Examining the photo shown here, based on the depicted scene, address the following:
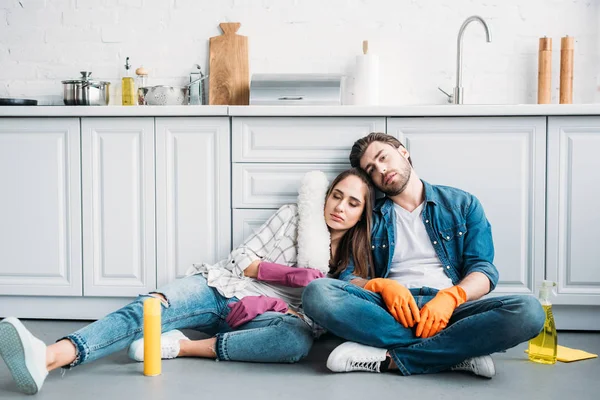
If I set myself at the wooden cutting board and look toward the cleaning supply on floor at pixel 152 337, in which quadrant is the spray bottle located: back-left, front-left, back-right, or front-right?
front-left

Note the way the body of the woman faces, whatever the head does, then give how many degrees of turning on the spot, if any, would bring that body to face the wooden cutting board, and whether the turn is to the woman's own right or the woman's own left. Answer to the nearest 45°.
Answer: approximately 180°

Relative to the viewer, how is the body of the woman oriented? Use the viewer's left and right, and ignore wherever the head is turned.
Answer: facing the viewer

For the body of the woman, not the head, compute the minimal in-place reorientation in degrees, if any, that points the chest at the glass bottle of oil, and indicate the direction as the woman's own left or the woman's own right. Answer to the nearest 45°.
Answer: approximately 135° to the woman's own right

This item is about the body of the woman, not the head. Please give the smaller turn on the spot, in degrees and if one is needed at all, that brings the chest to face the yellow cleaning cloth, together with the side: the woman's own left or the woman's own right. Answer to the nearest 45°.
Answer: approximately 90° to the woman's own left

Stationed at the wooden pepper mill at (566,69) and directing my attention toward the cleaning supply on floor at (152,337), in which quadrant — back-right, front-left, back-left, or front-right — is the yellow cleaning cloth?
front-left

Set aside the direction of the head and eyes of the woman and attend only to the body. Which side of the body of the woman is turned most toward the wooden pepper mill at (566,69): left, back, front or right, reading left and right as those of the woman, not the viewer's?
left

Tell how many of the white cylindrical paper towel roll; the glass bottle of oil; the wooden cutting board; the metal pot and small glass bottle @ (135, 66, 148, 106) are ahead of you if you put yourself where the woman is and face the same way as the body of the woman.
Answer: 0

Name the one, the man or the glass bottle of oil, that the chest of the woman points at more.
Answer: the man

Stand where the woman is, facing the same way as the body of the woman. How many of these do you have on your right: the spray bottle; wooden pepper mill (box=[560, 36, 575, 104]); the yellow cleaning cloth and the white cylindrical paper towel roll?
0

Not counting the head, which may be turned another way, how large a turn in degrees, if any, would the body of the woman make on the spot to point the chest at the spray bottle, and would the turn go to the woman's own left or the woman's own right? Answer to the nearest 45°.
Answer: approximately 90° to the woman's own left

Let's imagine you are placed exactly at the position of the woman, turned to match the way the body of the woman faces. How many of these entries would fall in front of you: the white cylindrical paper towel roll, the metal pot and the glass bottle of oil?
0

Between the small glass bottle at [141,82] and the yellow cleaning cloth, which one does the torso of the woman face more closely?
the yellow cleaning cloth

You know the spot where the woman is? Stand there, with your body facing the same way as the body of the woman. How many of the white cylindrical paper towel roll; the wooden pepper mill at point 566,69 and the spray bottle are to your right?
0

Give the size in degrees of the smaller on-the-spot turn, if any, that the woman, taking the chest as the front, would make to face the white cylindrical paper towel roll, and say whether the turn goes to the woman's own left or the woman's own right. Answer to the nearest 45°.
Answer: approximately 135° to the woman's own left

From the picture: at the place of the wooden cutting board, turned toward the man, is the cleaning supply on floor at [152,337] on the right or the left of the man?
right
